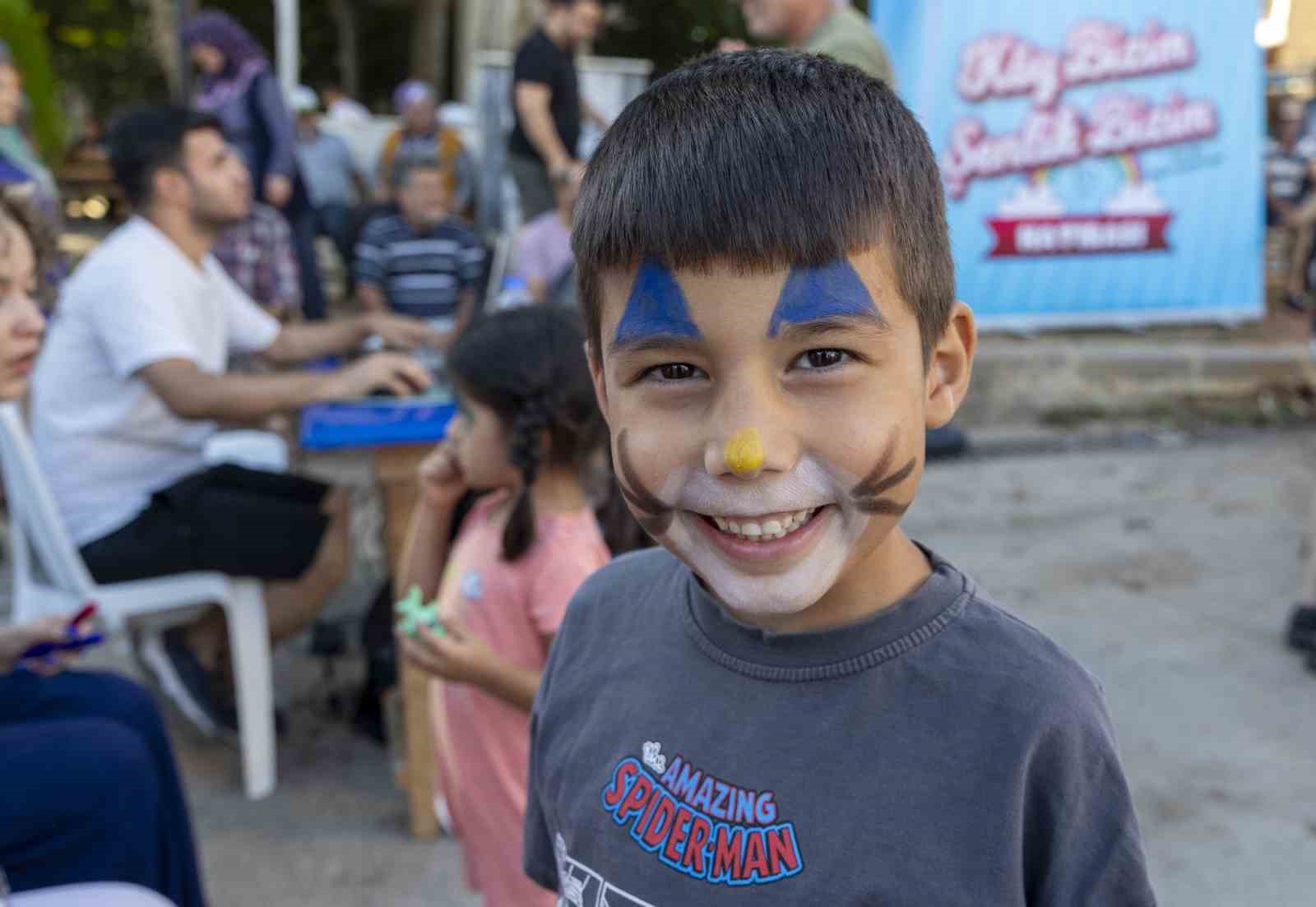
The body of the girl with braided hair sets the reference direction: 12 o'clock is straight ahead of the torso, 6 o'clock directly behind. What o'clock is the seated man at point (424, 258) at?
The seated man is roughly at 3 o'clock from the girl with braided hair.

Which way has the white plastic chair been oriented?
to the viewer's right

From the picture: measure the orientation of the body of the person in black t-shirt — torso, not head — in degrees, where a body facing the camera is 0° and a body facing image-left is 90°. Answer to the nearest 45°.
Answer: approximately 270°

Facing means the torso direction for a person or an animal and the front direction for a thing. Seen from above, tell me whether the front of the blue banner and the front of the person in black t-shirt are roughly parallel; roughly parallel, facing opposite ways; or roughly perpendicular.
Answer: roughly perpendicular

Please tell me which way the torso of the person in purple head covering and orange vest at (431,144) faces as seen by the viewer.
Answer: toward the camera

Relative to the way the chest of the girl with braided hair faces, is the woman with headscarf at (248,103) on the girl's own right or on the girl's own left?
on the girl's own right

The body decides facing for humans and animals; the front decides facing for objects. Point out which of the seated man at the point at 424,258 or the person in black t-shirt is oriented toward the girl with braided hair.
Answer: the seated man

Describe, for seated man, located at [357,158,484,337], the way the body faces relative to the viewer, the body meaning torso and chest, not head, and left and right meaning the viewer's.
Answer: facing the viewer

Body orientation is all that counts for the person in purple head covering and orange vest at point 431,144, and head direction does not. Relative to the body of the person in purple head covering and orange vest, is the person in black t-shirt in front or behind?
in front

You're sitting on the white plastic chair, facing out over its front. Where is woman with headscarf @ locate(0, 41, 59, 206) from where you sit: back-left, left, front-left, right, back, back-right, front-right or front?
left

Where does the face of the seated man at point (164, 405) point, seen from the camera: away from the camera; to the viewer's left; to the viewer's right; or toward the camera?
to the viewer's right

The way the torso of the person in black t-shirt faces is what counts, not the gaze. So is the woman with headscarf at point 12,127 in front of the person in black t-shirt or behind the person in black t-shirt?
behind

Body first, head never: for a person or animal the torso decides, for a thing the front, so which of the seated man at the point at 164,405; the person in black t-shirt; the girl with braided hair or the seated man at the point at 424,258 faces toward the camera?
the seated man at the point at 424,258

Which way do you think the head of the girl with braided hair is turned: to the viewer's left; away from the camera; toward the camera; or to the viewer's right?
to the viewer's left

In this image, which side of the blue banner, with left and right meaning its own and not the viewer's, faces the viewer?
front

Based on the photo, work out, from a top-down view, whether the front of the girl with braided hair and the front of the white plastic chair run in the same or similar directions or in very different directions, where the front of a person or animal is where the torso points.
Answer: very different directions

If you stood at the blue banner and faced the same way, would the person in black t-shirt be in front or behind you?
in front
